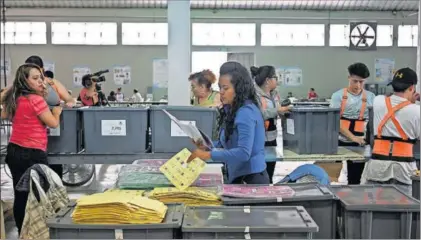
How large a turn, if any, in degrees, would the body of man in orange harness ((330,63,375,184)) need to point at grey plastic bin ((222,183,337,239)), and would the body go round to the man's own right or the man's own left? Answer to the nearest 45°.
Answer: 0° — they already face it

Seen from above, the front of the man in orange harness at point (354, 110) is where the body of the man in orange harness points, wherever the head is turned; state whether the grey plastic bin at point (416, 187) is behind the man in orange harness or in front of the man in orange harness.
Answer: in front

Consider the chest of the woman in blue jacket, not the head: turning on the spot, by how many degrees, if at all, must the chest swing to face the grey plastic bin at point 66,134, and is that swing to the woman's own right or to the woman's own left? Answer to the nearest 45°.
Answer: approximately 45° to the woman's own right

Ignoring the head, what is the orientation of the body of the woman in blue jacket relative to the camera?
to the viewer's left

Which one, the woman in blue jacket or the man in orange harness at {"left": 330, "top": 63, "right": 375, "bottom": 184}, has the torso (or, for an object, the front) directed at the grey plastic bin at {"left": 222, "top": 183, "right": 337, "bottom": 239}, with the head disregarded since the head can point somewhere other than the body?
the man in orange harness

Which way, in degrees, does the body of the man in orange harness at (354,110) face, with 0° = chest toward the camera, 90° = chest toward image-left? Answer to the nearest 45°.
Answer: approximately 0°

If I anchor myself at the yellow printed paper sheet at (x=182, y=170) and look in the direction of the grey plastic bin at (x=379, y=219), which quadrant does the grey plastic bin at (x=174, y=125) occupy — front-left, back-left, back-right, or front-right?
back-left

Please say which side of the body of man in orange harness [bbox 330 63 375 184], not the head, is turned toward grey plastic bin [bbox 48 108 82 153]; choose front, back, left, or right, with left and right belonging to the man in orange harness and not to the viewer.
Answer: right

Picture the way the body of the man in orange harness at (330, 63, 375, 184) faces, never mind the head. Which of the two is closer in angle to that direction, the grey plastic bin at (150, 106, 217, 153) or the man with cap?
the man with cap

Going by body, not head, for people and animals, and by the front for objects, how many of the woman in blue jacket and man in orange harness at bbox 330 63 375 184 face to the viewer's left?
1

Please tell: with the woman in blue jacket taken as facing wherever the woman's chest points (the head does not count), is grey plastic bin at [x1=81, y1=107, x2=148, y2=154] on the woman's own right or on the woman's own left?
on the woman's own right

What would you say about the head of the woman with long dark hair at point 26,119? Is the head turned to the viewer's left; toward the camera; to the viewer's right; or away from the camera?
to the viewer's right

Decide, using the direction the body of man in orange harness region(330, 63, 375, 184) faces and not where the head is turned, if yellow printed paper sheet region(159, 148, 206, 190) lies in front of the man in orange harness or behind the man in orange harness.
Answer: in front

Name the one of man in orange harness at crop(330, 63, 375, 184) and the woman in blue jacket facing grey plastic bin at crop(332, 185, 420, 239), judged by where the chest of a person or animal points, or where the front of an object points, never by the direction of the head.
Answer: the man in orange harness
